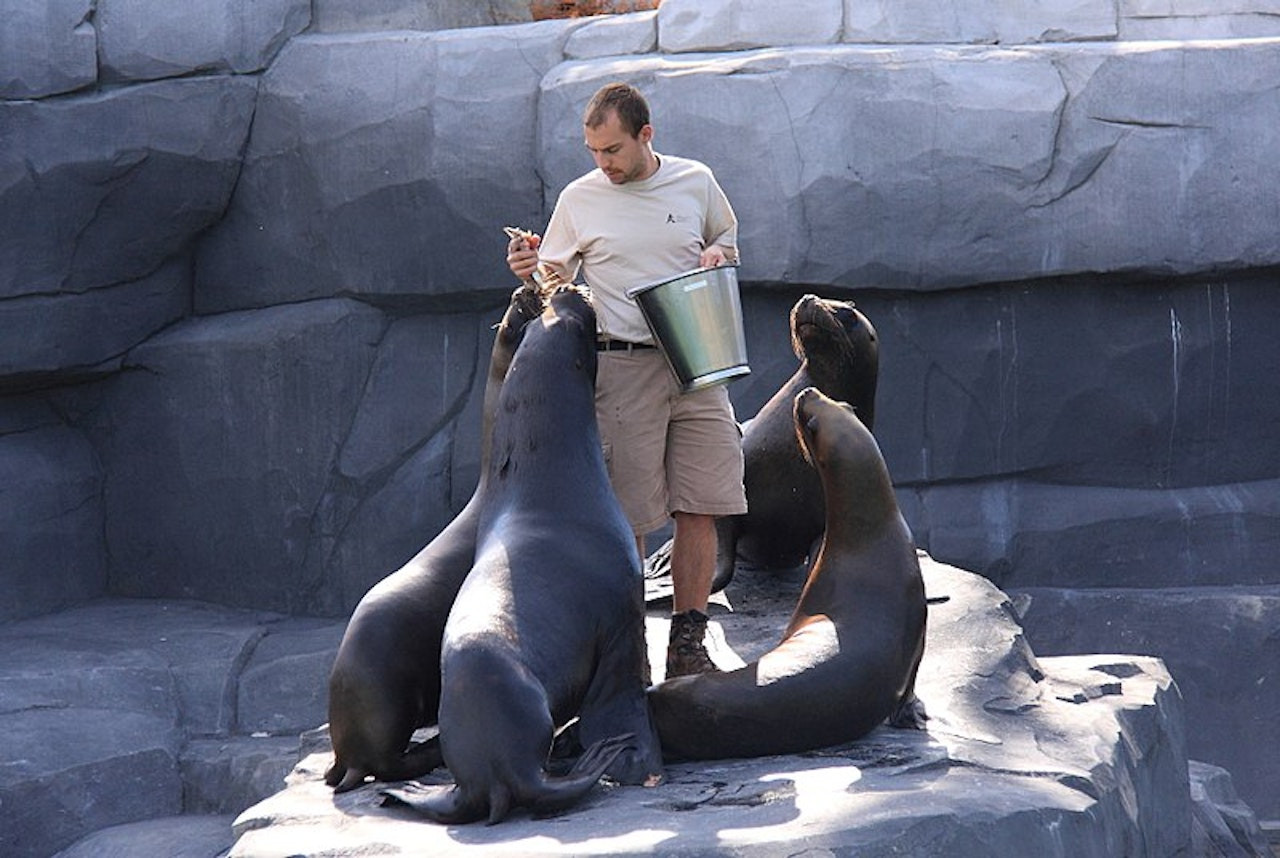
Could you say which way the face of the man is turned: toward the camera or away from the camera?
toward the camera

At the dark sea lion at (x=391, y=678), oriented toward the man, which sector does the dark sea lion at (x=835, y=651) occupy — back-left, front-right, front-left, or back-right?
front-right
